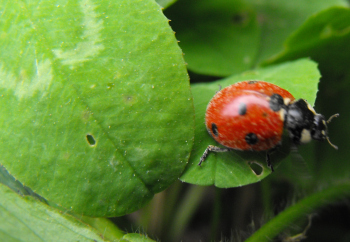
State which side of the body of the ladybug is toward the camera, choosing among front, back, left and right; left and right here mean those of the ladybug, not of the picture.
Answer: right

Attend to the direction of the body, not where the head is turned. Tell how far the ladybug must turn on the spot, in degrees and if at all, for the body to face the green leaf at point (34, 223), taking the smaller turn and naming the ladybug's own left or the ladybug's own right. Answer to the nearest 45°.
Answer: approximately 135° to the ladybug's own right

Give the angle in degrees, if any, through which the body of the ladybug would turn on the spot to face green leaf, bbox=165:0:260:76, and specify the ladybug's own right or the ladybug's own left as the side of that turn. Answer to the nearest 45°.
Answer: approximately 90° to the ladybug's own left

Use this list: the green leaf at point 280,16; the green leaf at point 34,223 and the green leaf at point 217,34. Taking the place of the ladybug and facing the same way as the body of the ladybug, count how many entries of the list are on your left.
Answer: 2

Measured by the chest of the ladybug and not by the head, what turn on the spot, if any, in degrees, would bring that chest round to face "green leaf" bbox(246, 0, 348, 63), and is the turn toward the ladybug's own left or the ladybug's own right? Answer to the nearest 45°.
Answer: approximately 90° to the ladybug's own left
